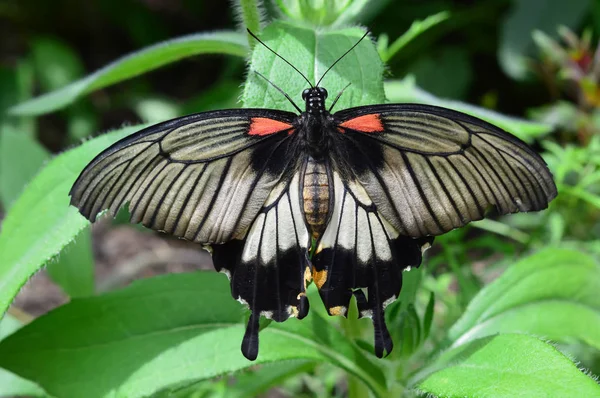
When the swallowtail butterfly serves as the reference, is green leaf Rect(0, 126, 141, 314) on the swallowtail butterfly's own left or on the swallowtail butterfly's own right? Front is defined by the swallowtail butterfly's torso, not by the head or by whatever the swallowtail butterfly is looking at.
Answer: on the swallowtail butterfly's own left

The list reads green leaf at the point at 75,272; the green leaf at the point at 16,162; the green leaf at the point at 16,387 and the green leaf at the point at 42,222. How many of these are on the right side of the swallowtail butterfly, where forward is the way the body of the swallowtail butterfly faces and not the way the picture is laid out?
0

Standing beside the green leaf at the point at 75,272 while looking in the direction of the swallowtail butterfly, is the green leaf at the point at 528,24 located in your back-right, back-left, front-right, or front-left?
front-left

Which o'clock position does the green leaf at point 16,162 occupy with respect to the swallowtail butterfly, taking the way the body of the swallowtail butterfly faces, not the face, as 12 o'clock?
The green leaf is roughly at 10 o'clock from the swallowtail butterfly.

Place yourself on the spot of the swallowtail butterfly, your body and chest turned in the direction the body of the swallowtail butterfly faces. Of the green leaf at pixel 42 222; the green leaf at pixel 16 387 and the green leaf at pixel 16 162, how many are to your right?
0

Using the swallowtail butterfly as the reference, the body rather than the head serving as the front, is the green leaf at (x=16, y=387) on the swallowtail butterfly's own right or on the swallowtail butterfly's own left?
on the swallowtail butterfly's own left

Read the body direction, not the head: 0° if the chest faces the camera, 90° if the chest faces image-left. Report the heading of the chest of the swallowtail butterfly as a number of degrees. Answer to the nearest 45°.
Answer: approximately 180°
